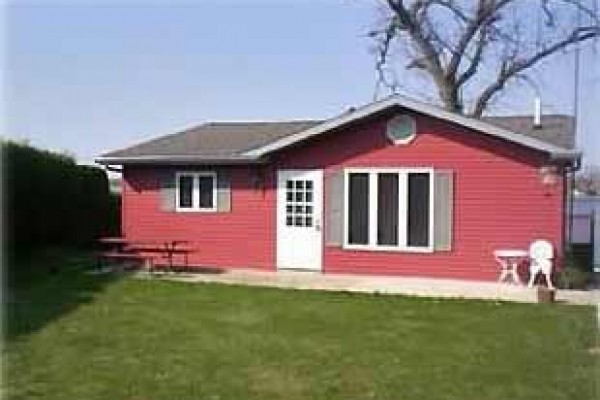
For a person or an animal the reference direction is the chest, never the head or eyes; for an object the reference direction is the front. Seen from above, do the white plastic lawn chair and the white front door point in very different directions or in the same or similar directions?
same or similar directions

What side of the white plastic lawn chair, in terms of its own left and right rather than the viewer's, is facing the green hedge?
right

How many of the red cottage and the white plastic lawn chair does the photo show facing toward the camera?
2

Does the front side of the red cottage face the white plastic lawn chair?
no

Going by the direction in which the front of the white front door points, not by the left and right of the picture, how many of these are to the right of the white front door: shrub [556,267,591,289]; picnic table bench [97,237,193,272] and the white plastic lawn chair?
1

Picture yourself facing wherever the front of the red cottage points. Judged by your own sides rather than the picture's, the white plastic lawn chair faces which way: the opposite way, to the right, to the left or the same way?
the same way

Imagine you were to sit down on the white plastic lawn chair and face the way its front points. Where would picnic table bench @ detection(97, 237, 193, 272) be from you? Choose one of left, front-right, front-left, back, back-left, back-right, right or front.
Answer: right

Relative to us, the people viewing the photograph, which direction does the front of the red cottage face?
facing the viewer

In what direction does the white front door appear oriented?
toward the camera

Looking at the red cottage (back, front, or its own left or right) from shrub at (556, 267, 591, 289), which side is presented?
left

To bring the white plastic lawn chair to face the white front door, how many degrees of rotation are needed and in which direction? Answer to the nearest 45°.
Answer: approximately 90° to its right

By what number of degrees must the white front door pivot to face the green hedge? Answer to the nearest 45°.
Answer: approximately 135° to its right

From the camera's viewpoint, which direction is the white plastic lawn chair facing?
toward the camera
